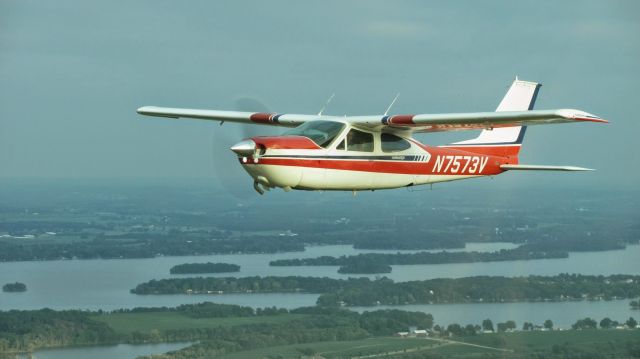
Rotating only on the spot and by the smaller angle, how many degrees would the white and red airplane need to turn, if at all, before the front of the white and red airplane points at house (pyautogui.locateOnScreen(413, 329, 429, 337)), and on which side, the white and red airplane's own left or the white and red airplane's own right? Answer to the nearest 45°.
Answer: approximately 135° to the white and red airplane's own right

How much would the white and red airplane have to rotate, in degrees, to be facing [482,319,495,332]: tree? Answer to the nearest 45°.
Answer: approximately 135° to its right

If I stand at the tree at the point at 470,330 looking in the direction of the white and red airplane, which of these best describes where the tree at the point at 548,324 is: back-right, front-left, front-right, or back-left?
back-left

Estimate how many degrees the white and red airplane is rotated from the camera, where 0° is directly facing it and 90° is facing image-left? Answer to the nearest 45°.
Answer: approximately 45°

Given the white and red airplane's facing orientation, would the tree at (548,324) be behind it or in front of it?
behind

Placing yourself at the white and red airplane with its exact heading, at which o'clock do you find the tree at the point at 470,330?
The tree is roughly at 5 o'clock from the white and red airplane.

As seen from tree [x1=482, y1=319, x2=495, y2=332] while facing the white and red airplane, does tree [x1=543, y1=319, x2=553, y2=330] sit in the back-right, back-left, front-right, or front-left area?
back-left

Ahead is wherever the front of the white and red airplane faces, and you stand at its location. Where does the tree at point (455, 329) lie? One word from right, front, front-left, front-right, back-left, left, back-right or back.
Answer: back-right
